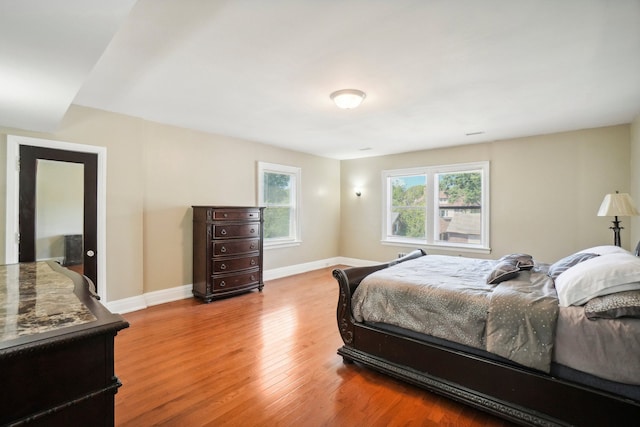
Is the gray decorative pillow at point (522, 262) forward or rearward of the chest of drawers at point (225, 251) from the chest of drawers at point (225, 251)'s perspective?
forward

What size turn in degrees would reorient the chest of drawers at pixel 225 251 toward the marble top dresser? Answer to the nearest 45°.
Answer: approximately 45° to its right

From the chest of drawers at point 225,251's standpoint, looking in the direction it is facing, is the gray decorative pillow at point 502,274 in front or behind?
in front

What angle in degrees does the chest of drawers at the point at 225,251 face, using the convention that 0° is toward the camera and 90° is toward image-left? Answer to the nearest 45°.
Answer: approximately 315°

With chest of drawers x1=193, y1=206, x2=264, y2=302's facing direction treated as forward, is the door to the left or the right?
on its right

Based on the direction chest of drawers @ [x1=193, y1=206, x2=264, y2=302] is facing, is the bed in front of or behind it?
in front

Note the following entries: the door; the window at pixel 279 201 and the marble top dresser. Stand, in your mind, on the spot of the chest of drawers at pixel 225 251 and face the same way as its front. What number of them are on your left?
1

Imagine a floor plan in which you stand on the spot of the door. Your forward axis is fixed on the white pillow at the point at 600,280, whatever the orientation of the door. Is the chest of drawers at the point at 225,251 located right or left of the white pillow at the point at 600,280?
left

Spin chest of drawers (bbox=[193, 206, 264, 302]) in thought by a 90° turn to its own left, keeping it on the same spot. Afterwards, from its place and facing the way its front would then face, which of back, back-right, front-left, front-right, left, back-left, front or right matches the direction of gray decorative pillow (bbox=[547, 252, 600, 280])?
right

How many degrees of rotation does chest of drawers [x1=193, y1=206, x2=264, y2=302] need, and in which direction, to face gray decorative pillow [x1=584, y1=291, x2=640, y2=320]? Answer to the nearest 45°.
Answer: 0° — it already faces it

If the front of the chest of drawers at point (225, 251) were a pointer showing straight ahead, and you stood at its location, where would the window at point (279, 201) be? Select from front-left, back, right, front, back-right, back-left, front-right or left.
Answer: left

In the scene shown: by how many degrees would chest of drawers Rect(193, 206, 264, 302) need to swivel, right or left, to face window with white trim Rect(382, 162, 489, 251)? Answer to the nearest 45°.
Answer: approximately 45° to its left

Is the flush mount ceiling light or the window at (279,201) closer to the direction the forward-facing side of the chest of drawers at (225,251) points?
the flush mount ceiling light
